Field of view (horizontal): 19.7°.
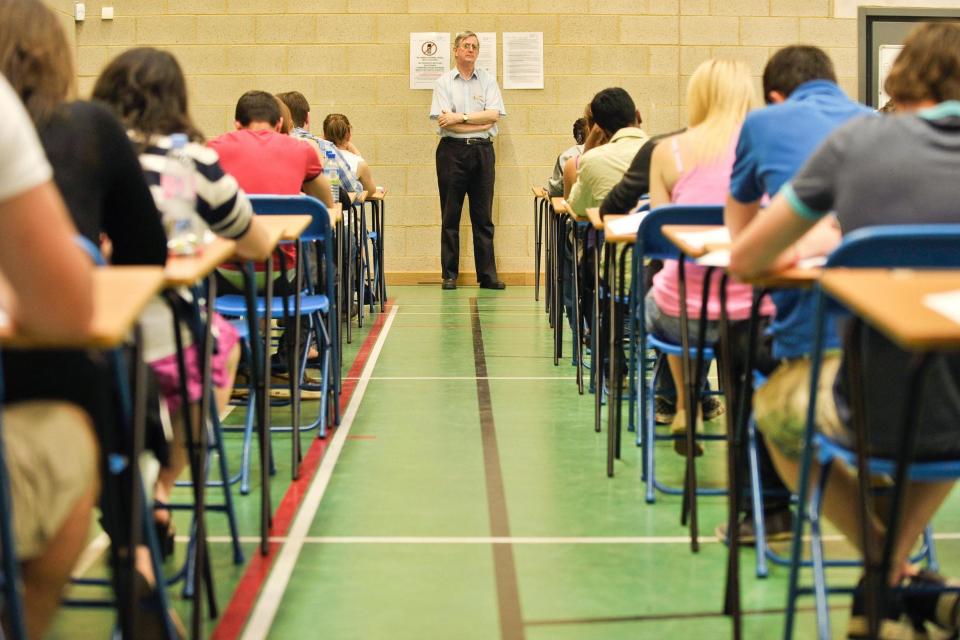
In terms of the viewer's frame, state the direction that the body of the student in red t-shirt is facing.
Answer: away from the camera

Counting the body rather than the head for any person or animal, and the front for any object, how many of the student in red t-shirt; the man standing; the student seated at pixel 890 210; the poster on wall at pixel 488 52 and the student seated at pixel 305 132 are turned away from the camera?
3

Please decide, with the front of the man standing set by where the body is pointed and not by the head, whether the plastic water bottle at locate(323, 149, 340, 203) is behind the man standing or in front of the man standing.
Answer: in front

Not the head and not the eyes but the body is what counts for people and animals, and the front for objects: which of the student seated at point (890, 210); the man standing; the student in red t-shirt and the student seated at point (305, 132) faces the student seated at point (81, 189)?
the man standing

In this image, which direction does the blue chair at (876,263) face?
away from the camera

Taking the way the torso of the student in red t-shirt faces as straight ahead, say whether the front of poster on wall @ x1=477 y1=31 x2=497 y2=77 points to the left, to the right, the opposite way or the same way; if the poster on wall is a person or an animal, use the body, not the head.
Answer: the opposite way

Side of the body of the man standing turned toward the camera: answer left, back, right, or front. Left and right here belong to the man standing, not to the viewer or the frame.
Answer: front

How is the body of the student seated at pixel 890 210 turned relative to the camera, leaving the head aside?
away from the camera

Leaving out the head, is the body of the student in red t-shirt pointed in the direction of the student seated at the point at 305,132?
yes

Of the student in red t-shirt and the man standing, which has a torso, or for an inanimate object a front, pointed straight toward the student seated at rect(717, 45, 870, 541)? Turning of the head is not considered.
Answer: the man standing

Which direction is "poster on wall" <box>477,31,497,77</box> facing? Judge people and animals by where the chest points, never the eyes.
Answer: toward the camera

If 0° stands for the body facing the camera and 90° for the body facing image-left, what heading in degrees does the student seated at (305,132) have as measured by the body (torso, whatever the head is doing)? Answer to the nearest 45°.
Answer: approximately 180°

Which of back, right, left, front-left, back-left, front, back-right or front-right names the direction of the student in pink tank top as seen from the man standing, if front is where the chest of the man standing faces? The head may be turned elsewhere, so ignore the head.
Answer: front

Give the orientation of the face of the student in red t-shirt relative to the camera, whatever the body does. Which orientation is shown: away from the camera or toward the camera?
away from the camera
